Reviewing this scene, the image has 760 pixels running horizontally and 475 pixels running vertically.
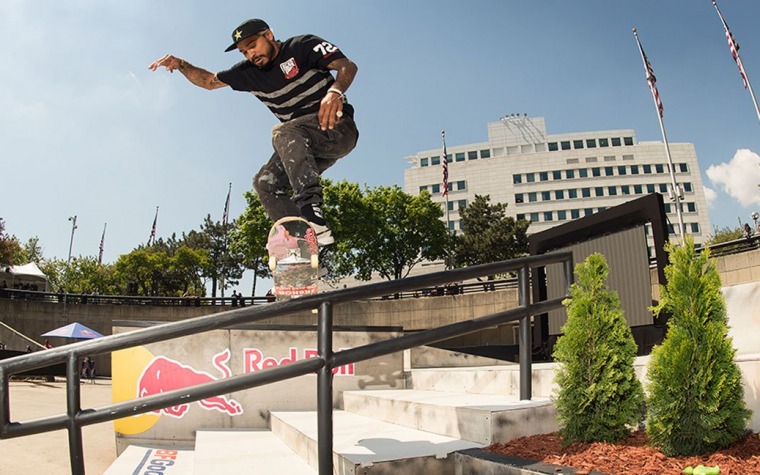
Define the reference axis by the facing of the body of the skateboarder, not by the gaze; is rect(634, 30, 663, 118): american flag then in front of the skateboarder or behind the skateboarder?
behind

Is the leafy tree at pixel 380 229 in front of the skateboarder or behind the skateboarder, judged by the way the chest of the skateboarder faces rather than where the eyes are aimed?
behind

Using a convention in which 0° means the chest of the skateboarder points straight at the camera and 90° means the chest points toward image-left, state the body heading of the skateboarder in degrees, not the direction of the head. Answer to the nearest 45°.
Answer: approximately 45°

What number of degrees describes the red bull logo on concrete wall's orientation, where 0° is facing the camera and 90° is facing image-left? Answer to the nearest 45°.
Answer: approximately 0°

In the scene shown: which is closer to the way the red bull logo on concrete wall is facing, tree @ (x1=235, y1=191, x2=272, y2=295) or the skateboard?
the skateboard

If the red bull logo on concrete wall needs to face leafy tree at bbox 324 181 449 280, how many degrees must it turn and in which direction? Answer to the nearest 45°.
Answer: approximately 180°
